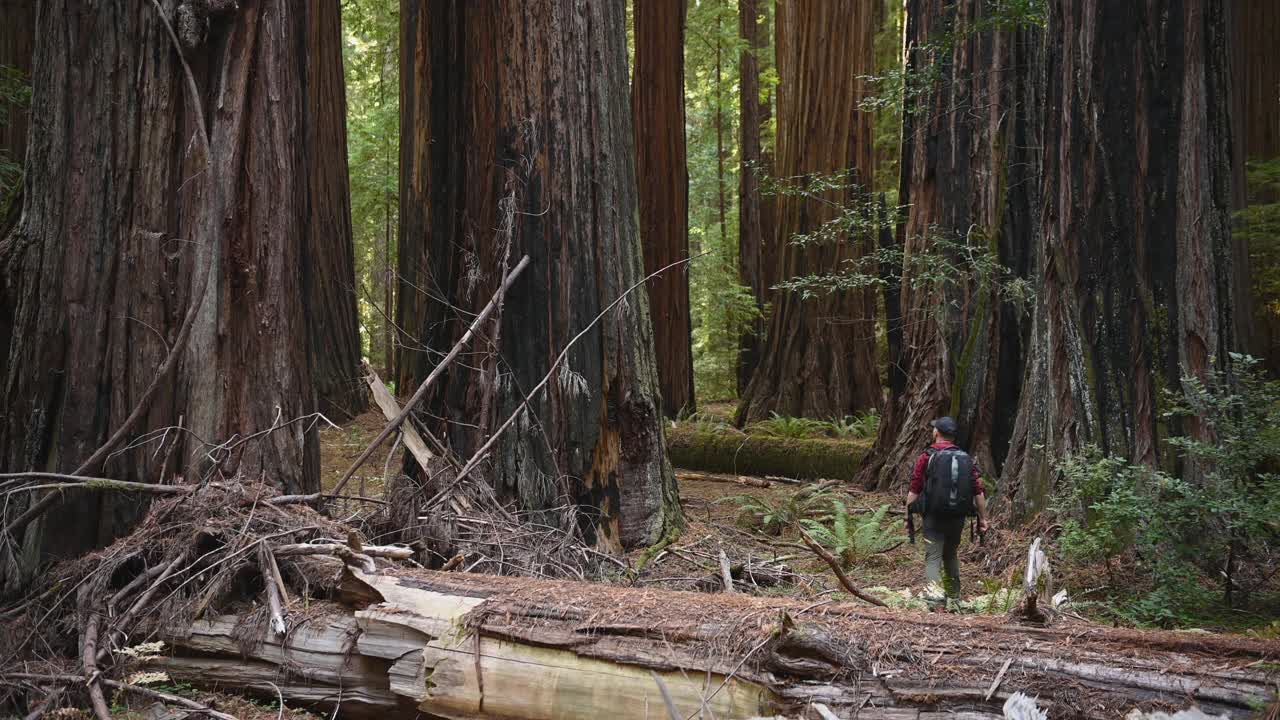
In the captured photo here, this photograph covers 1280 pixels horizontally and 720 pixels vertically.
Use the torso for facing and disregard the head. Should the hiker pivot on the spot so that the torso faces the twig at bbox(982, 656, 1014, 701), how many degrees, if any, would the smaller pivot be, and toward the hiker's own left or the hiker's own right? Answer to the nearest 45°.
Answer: approximately 180°

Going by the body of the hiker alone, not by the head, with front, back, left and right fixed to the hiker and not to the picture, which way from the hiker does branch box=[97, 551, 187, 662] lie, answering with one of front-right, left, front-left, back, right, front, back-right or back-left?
back-left

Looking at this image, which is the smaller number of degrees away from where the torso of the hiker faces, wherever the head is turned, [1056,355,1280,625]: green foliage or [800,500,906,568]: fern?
the fern

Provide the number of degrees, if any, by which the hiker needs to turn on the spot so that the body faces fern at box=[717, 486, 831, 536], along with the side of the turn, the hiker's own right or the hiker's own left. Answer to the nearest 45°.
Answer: approximately 45° to the hiker's own left

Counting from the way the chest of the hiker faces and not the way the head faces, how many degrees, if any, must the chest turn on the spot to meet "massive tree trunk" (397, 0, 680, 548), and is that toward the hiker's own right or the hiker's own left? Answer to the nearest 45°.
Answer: approximately 90° to the hiker's own left

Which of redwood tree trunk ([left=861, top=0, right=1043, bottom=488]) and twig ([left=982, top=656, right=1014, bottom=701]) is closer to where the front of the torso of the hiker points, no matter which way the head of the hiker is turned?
the redwood tree trunk

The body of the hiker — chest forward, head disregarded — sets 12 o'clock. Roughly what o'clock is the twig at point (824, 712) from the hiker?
The twig is roughly at 6 o'clock from the hiker.

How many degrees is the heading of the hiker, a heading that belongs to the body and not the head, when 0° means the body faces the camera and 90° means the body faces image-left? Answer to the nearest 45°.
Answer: approximately 180°

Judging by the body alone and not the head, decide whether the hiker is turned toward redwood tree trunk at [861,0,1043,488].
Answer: yes

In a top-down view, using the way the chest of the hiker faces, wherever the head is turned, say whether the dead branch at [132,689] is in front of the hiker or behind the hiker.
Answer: behind

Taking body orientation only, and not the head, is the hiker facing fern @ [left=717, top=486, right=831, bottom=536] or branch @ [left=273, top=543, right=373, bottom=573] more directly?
the fern

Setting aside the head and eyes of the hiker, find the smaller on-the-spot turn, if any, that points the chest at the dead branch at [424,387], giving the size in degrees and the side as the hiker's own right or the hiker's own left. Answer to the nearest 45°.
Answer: approximately 135° to the hiker's own left

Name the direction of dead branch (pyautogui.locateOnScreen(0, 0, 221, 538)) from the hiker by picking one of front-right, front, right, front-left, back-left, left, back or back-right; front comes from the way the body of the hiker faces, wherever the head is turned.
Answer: back-left

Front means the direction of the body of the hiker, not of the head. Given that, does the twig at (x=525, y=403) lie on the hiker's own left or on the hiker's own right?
on the hiker's own left

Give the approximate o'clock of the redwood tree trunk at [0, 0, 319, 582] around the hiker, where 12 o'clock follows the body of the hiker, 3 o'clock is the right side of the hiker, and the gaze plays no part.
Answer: The redwood tree trunk is roughly at 8 o'clock from the hiker.

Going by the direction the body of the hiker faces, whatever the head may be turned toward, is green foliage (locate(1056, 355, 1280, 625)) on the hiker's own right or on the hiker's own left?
on the hiker's own right
